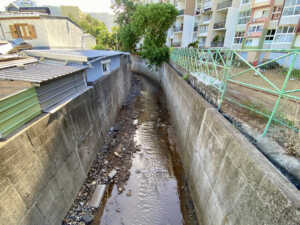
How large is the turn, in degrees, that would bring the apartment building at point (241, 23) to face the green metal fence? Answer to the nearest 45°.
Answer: approximately 45° to its left

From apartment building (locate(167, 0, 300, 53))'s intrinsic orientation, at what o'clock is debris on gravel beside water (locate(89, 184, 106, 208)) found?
The debris on gravel beside water is roughly at 11 o'clock from the apartment building.

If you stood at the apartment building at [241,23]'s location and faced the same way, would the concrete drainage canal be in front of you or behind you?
in front

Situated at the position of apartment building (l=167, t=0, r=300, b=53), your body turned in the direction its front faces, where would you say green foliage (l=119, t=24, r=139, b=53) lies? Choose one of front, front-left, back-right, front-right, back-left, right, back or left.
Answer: front-right

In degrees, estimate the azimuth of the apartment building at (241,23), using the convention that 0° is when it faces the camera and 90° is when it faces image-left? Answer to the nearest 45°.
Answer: approximately 45°

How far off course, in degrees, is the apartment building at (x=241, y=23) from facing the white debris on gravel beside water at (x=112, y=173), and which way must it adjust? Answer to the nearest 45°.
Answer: approximately 45° to its left

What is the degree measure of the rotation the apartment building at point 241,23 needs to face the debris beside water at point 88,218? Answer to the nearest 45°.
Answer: approximately 45° to its left
